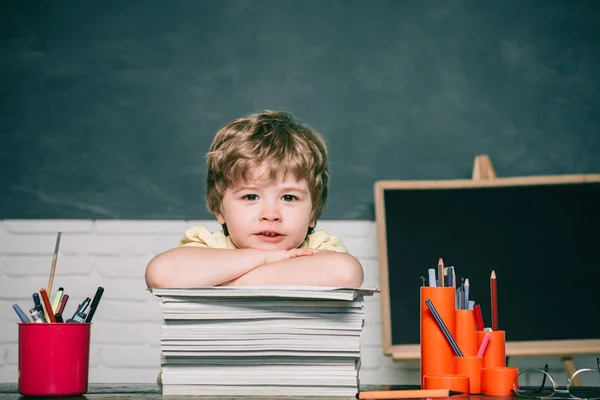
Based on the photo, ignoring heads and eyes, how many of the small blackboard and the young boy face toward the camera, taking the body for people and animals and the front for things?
2

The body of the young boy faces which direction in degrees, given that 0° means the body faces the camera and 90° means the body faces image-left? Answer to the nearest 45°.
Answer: approximately 0°

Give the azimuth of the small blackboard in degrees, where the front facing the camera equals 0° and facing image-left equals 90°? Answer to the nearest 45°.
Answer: approximately 0°

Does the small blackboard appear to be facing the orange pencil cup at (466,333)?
yes

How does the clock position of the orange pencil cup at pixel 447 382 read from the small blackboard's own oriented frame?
The orange pencil cup is roughly at 12 o'clock from the small blackboard.

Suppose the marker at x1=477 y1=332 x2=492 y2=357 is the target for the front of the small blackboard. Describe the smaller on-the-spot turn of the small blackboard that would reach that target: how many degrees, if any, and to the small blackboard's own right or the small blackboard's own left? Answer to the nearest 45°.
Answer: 0° — it already faces it

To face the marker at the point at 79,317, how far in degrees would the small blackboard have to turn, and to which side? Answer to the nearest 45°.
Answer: approximately 45° to its right
